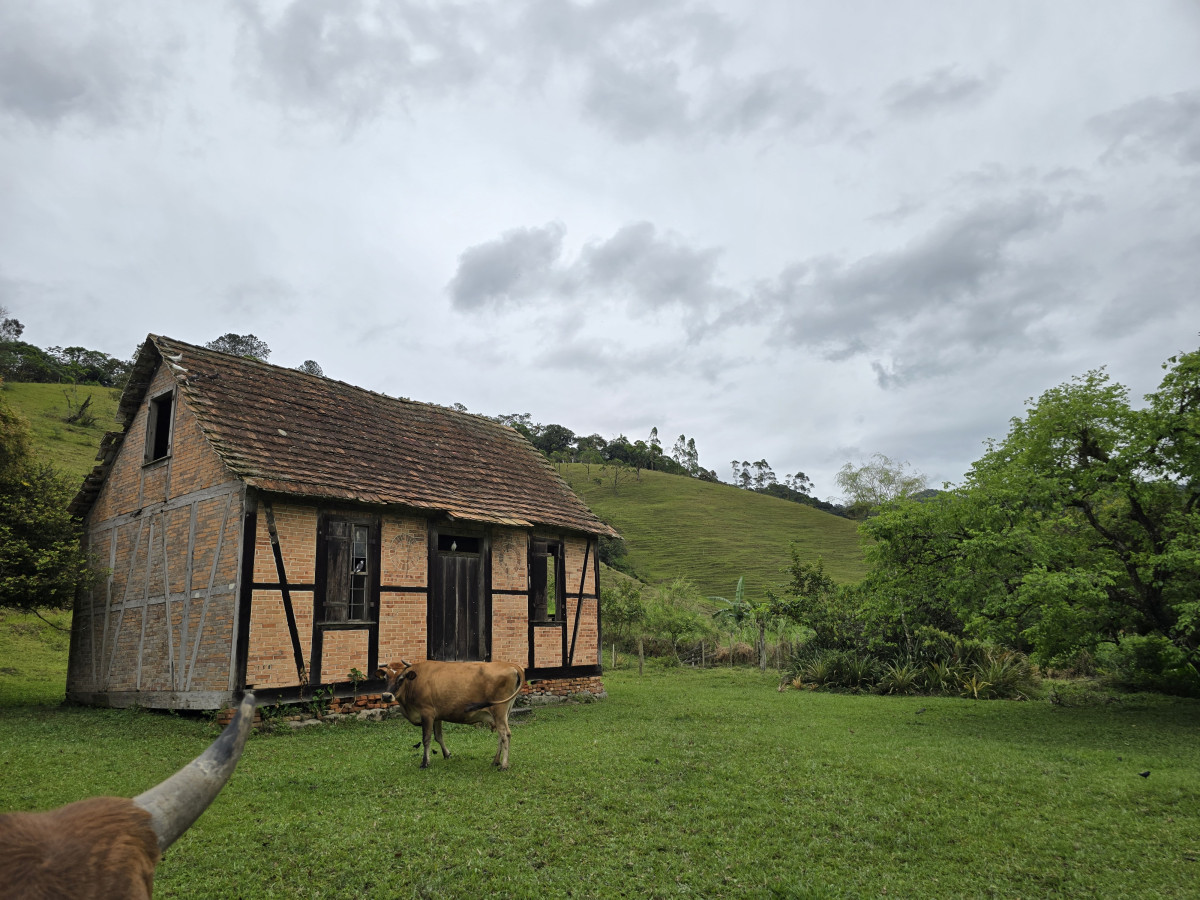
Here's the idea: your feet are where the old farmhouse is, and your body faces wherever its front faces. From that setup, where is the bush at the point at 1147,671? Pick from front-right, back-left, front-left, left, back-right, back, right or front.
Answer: front-left

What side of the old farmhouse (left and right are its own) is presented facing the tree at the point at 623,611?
left

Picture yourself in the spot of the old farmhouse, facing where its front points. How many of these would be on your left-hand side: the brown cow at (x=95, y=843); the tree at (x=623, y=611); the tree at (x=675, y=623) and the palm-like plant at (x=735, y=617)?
3

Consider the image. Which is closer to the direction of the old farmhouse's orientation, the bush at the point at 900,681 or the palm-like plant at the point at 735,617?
the bush

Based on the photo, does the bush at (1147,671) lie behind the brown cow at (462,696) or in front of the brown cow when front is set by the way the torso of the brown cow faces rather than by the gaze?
behind

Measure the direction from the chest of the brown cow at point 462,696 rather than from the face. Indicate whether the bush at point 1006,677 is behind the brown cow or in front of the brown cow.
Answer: behind

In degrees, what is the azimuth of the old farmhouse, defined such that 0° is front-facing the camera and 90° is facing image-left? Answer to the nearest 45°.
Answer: approximately 315°

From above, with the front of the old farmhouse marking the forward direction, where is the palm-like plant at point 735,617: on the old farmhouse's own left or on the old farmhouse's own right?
on the old farmhouse's own left

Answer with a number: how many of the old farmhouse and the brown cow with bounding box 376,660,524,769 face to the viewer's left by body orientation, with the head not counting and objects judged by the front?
1

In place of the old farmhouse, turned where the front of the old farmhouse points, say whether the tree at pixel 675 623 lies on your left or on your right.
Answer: on your left

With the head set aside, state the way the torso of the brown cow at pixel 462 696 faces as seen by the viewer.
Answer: to the viewer's left

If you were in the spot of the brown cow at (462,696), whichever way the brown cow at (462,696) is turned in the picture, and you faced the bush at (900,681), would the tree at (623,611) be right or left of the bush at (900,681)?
left

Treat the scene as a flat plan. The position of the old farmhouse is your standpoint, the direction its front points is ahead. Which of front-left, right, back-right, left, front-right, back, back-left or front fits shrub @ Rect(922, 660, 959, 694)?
front-left
